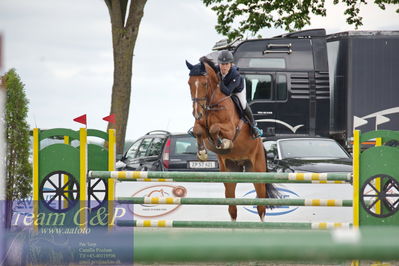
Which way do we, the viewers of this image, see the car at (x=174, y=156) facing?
facing away from the viewer and to the left of the viewer

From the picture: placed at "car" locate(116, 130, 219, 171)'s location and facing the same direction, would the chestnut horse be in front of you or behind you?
behind

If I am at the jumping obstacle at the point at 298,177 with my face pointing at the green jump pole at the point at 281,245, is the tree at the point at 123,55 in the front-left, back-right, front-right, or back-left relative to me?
back-right

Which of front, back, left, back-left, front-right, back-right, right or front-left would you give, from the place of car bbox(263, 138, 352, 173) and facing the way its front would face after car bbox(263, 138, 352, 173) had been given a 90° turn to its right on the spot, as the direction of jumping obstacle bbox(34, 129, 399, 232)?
front-left

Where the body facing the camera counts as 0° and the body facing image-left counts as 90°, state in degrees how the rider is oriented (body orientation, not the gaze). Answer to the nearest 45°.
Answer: approximately 45°

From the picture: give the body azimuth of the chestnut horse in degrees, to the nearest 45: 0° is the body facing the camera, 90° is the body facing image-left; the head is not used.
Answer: approximately 45°

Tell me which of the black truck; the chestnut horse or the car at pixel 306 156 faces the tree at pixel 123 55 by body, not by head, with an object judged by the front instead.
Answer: the black truck

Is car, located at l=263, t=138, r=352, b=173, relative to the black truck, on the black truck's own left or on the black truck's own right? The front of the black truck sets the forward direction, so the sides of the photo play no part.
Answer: on the black truck's own left

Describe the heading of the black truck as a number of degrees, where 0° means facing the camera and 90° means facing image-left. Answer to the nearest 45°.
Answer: approximately 90°

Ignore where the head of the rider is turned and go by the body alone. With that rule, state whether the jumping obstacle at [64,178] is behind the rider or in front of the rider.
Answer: in front

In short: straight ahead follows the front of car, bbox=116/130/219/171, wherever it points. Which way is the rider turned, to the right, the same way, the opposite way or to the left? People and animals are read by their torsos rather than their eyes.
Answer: to the left

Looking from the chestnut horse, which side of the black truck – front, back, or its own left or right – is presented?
left
